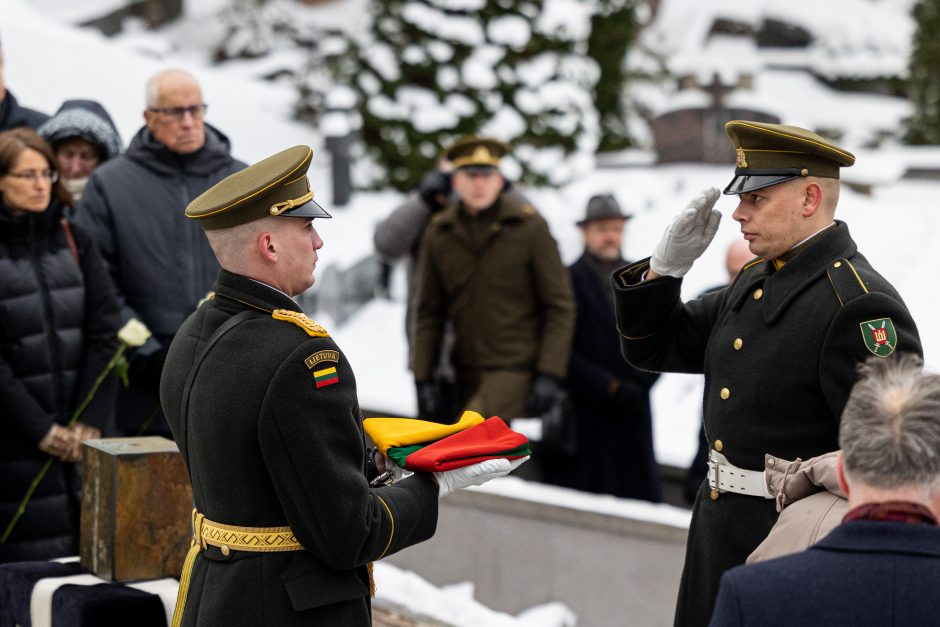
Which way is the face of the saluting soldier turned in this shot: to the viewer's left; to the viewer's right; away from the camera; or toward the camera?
to the viewer's left

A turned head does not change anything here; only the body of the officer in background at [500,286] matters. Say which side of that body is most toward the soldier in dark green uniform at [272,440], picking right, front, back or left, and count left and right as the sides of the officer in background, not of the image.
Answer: front

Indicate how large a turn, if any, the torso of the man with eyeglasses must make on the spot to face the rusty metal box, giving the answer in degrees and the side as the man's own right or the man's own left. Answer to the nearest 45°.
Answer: approximately 45° to the man's own right

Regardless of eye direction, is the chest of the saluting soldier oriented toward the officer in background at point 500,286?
no

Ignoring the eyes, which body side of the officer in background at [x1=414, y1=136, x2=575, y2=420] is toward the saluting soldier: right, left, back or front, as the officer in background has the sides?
front

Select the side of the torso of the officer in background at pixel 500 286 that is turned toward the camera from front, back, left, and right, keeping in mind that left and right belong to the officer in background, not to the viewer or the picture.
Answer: front

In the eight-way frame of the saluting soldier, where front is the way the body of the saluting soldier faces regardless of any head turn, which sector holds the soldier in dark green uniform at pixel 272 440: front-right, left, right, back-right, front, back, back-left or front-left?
front

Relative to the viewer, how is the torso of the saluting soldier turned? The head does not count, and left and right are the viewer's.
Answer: facing the viewer and to the left of the viewer

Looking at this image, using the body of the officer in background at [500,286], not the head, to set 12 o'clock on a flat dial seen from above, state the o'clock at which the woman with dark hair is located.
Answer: The woman with dark hair is roughly at 2 o'clock from the officer in background.

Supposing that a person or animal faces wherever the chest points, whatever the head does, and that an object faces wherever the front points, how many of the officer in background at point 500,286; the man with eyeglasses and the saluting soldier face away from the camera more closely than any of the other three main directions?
0

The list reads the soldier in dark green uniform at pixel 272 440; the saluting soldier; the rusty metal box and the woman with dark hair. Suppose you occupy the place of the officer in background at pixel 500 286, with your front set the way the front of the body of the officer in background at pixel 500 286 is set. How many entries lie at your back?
0

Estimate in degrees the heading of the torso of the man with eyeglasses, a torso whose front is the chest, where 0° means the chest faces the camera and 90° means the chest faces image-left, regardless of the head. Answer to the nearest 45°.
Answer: approximately 315°

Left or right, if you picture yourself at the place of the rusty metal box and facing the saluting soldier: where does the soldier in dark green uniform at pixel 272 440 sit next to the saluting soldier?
right

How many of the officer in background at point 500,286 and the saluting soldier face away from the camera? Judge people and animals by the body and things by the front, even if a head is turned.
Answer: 0

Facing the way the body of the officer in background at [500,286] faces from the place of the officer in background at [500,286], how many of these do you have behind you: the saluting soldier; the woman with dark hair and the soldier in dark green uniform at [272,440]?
0

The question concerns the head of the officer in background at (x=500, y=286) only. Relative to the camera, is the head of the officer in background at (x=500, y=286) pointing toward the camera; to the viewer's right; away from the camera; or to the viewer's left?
toward the camera

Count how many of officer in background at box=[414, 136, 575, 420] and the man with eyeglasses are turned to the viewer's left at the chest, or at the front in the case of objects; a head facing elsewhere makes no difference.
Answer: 0

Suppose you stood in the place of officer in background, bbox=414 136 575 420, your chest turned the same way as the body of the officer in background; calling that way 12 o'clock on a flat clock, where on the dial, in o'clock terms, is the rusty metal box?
The rusty metal box is roughly at 1 o'clock from the officer in background.
